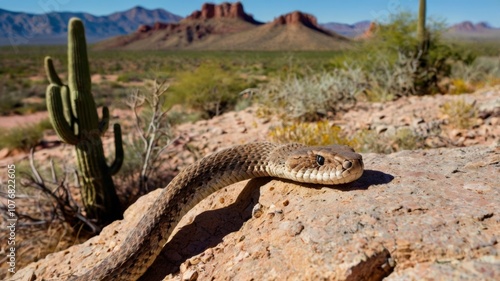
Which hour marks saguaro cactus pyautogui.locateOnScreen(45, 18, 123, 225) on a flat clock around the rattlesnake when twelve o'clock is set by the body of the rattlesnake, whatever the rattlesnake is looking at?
The saguaro cactus is roughly at 8 o'clock from the rattlesnake.

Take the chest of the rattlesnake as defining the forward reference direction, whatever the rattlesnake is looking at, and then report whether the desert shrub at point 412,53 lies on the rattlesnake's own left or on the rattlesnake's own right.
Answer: on the rattlesnake's own left

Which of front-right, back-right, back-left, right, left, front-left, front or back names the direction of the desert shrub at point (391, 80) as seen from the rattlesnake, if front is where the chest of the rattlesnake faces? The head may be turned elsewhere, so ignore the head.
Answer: front-left

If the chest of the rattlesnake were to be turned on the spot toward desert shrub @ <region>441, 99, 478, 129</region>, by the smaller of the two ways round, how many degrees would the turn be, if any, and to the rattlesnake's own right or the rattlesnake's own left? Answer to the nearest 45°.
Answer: approximately 45° to the rattlesnake's own left

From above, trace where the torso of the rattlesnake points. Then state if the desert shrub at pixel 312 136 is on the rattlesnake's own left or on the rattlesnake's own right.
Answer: on the rattlesnake's own left

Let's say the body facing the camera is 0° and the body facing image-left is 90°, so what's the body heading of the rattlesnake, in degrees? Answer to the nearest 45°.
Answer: approximately 270°

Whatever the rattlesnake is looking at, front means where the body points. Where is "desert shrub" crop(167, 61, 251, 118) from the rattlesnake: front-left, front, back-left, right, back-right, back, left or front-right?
left

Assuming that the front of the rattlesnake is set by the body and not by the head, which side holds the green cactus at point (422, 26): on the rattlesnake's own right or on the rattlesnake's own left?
on the rattlesnake's own left

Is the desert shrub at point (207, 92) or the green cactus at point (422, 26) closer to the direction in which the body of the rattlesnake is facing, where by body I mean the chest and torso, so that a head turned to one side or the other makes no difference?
the green cactus

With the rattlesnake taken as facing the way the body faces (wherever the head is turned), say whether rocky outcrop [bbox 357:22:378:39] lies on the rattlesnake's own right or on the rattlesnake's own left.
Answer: on the rattlesnake's own left

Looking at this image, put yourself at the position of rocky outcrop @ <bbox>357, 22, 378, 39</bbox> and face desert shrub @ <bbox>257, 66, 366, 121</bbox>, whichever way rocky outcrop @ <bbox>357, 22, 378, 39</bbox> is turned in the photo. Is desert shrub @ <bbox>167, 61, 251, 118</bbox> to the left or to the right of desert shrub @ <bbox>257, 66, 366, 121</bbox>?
right
